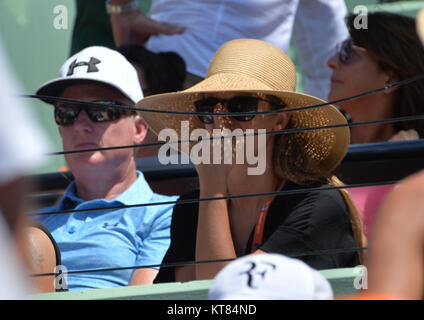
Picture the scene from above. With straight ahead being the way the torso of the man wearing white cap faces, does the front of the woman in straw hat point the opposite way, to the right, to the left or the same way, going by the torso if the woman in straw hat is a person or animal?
the same way

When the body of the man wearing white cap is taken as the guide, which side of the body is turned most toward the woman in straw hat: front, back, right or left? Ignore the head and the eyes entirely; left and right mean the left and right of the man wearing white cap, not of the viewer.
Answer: left

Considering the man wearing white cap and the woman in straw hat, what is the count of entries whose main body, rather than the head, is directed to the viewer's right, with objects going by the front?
0

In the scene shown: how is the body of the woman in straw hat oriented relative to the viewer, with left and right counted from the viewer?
facing the viewer and to the left of the viewer

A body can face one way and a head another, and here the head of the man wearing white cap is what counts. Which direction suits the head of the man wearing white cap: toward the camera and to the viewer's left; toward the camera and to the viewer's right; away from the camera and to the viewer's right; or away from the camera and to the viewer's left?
toward the camera and to the viewer's left

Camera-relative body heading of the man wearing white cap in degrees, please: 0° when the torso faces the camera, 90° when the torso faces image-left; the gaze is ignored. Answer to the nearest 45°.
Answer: approximately 45°

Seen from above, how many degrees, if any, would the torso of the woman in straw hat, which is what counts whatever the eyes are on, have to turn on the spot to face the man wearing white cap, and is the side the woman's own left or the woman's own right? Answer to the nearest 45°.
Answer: approximately 90° to the woman's own right
